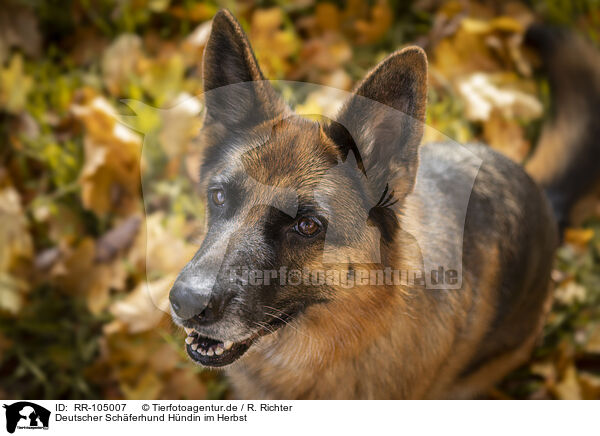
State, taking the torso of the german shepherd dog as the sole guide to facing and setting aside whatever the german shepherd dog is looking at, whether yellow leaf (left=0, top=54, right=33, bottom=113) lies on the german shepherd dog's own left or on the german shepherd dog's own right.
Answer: on the german shepherd dog's own right

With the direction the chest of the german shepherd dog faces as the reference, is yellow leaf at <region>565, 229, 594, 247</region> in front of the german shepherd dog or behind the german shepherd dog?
behind

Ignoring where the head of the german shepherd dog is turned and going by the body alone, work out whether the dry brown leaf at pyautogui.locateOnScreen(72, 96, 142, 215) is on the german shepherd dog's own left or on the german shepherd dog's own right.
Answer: on the german shepherd dog's own right

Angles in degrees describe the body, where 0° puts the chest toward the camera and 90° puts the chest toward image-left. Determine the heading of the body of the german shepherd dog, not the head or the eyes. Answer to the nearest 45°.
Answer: approximately 45°

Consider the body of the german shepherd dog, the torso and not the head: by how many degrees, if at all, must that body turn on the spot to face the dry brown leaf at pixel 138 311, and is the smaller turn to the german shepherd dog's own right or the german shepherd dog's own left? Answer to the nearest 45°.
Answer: approximately 90° to the german shepherd dog's own right
